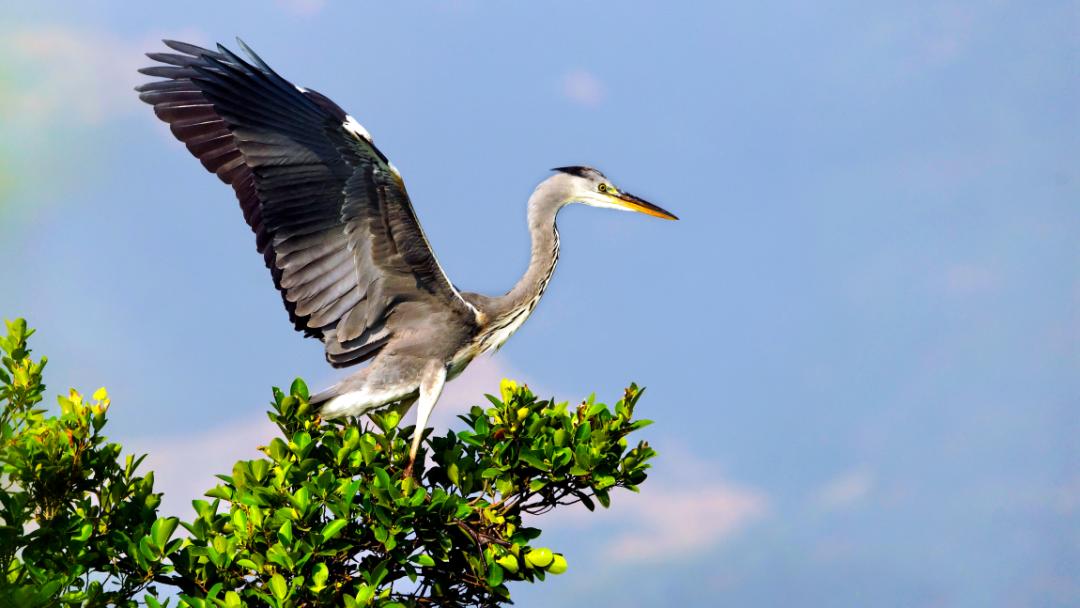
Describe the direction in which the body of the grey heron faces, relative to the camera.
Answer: to the viewer's right
